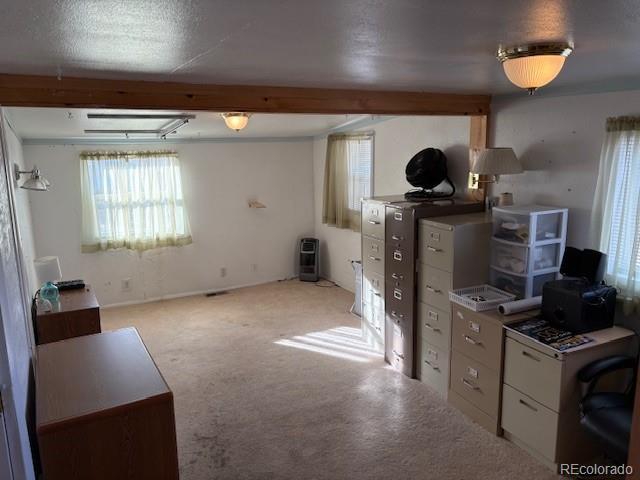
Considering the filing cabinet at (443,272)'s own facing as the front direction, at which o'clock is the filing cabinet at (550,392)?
the filing cabinet at (550,392) is roughly at 9 o'clock from the filing cabinet at (443,272).

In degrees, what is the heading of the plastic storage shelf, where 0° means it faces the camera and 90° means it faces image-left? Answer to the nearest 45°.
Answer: approximately 45°

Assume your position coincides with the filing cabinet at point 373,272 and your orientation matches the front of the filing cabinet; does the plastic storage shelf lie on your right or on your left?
on your left

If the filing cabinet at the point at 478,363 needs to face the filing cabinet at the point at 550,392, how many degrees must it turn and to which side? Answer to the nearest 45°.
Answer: approximately 90° to its left

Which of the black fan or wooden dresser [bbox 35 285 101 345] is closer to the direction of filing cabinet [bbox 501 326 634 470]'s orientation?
the wooden dresser

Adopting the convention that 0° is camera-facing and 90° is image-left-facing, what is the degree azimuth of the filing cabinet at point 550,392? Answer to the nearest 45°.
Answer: approximately 45°

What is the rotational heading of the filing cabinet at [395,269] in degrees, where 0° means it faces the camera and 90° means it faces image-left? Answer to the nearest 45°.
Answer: approximately 45°

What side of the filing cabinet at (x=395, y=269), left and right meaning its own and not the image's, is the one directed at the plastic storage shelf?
left

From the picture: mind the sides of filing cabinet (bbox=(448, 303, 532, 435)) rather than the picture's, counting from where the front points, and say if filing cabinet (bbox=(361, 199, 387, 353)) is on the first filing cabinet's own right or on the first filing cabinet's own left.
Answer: on the first filing cabinet's own right

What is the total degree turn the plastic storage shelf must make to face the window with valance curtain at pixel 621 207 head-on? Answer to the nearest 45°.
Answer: approximately 135° to its left

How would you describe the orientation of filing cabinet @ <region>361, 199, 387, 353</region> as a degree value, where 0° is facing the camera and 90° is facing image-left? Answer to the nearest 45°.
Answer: approximately 45°
